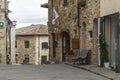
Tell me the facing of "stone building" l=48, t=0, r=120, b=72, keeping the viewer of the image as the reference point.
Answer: facing the viewer and to the left of the viewer
